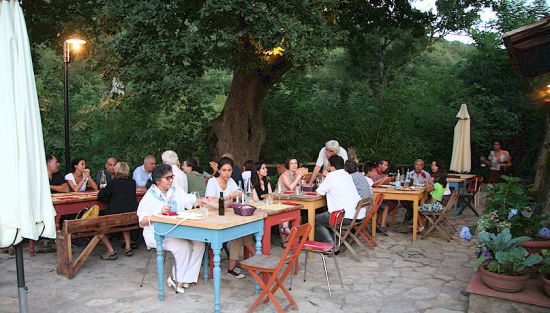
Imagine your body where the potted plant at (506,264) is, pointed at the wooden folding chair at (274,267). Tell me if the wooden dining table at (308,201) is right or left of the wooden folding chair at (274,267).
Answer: right

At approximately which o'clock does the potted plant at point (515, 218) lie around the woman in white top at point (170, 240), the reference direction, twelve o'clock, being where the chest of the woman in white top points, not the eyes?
The potted plant is roughly at 11 o'clock from the woman in white top.

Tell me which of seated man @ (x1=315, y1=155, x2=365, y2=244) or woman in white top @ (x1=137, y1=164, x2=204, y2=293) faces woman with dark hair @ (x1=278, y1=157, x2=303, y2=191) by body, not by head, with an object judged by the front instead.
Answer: the seated man

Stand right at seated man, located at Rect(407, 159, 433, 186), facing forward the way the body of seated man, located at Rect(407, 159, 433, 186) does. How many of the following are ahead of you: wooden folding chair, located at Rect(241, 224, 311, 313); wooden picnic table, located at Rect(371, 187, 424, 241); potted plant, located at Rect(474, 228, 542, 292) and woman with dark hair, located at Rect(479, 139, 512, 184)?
3

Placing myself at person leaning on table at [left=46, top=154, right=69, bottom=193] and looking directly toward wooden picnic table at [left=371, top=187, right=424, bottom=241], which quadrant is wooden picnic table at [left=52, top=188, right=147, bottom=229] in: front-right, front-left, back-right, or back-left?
front-right

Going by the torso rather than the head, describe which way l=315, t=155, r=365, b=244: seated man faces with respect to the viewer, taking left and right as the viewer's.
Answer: facing away from the viewer and to the left of the viewer

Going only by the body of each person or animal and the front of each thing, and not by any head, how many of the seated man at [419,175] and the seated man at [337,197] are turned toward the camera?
1

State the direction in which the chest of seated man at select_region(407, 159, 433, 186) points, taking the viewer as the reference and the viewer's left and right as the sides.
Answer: facing the viewer

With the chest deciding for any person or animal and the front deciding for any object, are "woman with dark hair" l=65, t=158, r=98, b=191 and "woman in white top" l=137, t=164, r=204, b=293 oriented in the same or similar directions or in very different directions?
same or similar directions

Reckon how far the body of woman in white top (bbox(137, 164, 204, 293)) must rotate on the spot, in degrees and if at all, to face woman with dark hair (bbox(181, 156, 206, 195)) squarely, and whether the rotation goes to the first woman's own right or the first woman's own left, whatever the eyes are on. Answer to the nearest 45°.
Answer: approximately 135° to the first woman's own left

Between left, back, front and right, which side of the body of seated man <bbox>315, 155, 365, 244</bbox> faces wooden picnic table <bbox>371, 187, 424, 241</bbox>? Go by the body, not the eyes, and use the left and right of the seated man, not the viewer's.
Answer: right

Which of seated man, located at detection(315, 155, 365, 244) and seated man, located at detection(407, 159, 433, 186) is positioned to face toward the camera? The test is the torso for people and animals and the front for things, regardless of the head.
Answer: seated man, located at detection(407, 159, 433, 186)

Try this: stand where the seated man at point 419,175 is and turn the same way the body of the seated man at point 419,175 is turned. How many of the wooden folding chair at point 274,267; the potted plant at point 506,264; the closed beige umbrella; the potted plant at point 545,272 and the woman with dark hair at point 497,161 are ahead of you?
3

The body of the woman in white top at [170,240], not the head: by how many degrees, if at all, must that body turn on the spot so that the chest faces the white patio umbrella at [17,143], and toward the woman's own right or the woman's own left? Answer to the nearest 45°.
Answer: approximately 90° to the woman's own right
